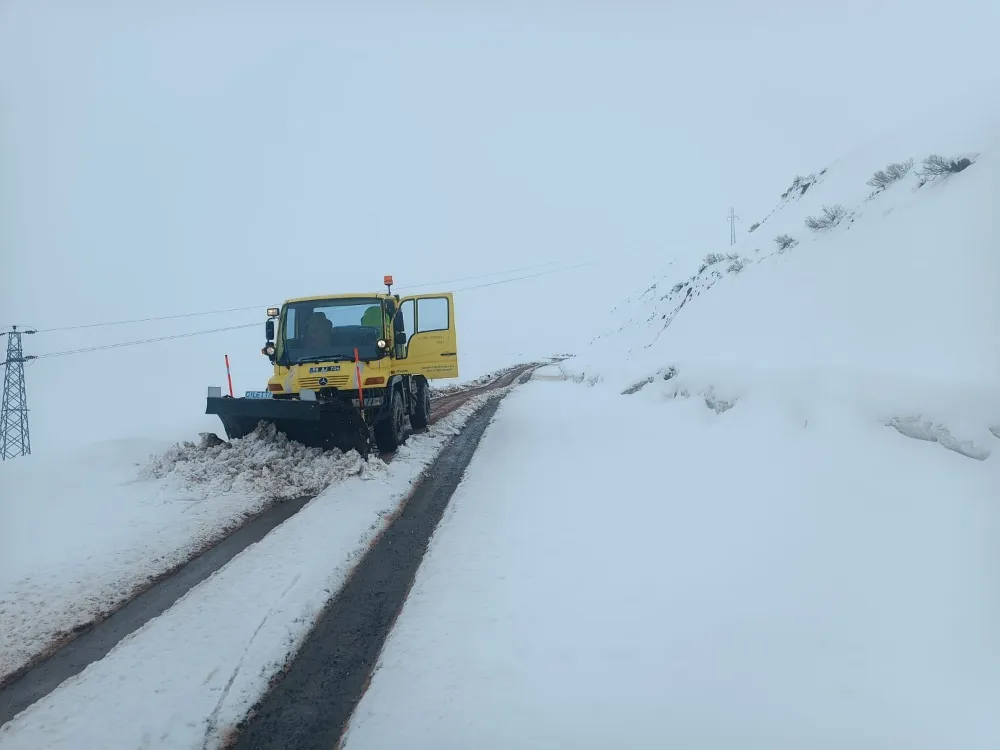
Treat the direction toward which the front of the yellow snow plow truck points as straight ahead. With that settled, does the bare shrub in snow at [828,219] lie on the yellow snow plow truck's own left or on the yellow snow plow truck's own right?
on the yellow snow plow truck's own left

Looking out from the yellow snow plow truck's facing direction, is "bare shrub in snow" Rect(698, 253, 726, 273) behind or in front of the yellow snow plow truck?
behind

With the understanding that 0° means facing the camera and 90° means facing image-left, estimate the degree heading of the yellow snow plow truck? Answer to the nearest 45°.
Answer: approximately 45°

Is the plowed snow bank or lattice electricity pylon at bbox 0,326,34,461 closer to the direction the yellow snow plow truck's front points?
the plowed snow bank

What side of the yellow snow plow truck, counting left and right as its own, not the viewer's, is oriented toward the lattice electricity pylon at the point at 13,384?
right

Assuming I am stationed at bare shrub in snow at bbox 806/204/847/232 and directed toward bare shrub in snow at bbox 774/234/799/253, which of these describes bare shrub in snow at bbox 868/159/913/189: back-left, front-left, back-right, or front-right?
back-right

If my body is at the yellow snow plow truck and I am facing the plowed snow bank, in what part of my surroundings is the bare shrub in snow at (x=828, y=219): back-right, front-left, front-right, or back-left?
back-left

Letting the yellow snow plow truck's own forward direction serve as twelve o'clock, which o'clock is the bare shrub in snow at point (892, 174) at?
The bare shrub in snow is roughly at 8 o'clock from the yellow snow plow truck.

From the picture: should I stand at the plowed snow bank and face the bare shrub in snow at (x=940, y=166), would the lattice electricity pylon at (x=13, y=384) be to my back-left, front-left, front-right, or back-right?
front-left
